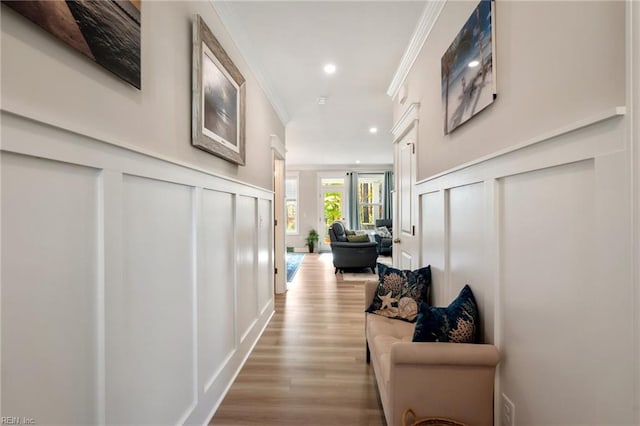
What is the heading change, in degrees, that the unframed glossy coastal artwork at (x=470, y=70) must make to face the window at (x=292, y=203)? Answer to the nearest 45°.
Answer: approximately 90° to its right

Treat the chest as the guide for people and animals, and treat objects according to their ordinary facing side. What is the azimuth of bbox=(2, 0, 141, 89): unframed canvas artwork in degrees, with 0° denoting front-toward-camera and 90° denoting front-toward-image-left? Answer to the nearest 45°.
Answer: approximately 315°

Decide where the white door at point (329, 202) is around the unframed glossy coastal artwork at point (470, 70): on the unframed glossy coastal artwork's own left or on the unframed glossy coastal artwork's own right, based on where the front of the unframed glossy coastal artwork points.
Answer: on the unframed glossy coastal artwork's own right

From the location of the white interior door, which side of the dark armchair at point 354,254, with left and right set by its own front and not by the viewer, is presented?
right
